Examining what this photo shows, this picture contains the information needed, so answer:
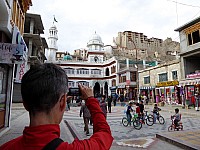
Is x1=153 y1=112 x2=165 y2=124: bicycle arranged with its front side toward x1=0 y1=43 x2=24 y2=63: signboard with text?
no

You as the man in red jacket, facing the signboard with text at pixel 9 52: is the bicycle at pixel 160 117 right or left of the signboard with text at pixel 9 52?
right
